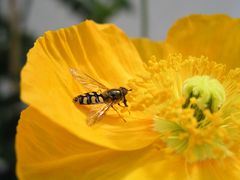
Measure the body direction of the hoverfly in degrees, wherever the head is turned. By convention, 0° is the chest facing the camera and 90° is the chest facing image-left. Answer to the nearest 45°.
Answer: approximately 270°
